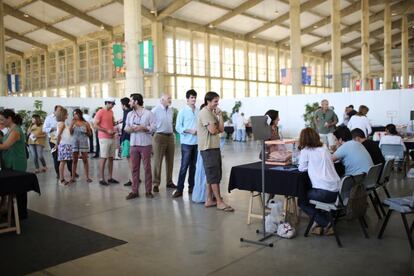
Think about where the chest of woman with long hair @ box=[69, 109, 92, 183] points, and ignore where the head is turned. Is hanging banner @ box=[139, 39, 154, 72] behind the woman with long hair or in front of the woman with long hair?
behind

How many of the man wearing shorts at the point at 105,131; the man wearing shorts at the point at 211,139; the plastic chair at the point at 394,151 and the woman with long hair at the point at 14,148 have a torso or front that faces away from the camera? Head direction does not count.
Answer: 1

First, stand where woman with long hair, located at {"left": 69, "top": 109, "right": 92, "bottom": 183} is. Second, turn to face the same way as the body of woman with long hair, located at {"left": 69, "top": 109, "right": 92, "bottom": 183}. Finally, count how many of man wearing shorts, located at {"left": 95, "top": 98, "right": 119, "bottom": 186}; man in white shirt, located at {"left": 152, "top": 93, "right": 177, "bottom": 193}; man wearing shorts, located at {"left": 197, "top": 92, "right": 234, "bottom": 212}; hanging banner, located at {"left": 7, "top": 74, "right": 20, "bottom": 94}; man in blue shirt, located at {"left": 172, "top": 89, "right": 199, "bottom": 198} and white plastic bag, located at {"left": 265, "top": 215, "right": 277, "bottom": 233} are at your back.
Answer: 1

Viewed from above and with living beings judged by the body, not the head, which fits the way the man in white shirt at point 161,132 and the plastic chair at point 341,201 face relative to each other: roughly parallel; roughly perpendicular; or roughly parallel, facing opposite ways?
roughly parallel, facing opposite ways

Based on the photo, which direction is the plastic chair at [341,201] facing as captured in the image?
to the viewer's left

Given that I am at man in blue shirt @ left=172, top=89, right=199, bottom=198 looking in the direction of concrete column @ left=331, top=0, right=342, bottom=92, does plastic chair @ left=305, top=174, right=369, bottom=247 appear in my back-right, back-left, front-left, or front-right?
back-right

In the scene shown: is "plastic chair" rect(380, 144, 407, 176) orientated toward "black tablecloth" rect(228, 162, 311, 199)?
no

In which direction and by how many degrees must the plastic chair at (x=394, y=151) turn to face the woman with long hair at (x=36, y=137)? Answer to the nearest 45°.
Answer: approximately 90° to its left

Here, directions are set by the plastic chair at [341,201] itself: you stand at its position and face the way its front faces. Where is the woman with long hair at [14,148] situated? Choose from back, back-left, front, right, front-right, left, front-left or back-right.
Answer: front
